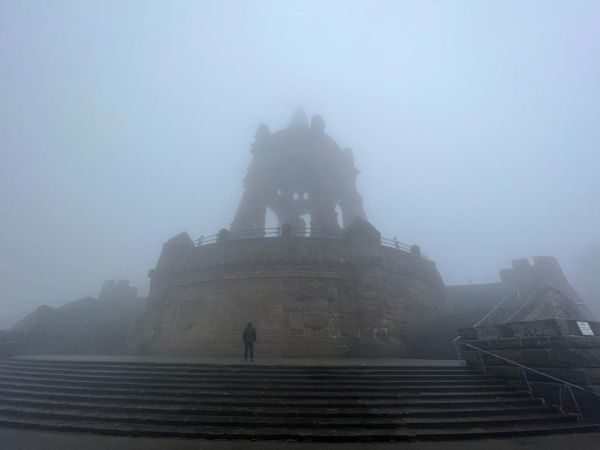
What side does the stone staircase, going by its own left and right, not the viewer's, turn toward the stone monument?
back

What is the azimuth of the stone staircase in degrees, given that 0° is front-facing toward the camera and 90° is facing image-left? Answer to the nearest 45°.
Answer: approximately 0°
